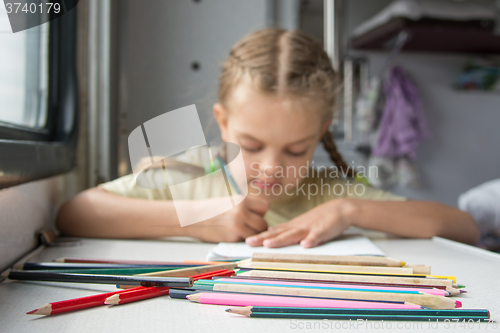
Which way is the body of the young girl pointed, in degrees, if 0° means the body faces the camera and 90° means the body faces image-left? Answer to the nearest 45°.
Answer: approximately 0°
